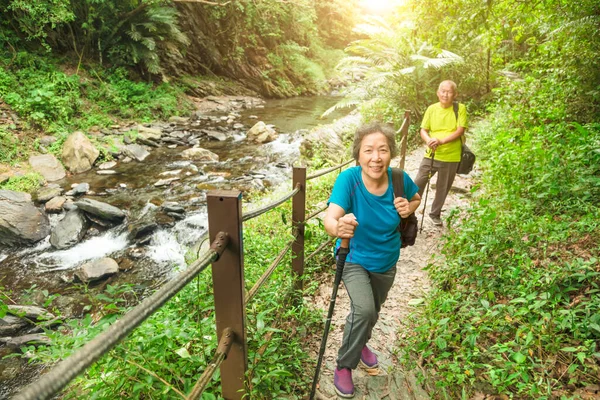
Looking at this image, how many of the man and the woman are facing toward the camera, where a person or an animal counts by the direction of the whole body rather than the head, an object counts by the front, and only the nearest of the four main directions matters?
2

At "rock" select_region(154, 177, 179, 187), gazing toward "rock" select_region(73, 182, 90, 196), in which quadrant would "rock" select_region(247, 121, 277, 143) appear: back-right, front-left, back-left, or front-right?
back-right

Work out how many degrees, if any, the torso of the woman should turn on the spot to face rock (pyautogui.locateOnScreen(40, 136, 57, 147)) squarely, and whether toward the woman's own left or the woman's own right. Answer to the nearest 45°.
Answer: approximately 135° to the woman's own right

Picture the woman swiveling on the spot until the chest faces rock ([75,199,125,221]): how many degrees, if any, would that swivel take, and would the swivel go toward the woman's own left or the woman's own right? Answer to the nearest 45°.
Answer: approximately 135° to the woman's own right

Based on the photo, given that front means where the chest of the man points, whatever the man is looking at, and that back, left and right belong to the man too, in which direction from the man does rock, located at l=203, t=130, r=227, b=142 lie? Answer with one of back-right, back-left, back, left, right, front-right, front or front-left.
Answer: back-right

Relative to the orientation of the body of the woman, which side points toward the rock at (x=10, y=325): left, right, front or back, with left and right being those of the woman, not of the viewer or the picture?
right

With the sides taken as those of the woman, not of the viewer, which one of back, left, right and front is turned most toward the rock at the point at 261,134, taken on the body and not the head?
back

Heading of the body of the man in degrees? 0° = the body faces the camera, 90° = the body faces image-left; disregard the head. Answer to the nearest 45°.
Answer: approximately 0°

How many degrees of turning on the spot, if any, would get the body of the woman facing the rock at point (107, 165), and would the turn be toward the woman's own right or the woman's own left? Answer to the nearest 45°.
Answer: approximately 135° to the woman's own right
